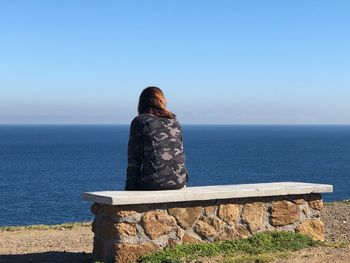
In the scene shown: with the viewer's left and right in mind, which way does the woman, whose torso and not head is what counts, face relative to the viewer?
facing away from the viewer and to the left of the viewer

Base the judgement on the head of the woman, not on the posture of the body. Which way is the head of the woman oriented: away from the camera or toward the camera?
away from the camera
